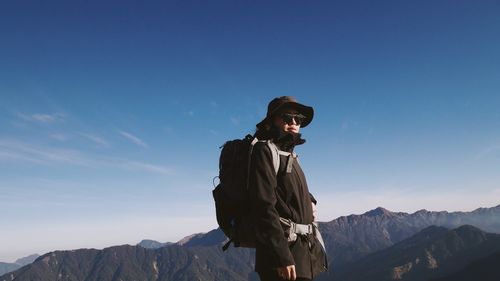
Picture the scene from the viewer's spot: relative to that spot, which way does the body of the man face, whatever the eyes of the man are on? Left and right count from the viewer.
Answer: facing the viewer and to the right of the viewer

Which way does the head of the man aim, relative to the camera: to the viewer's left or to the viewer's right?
to the viewer's right
